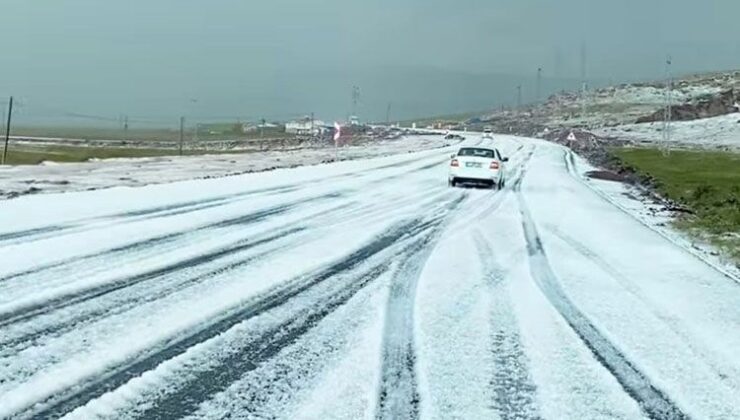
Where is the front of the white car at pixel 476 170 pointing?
away from the camera
